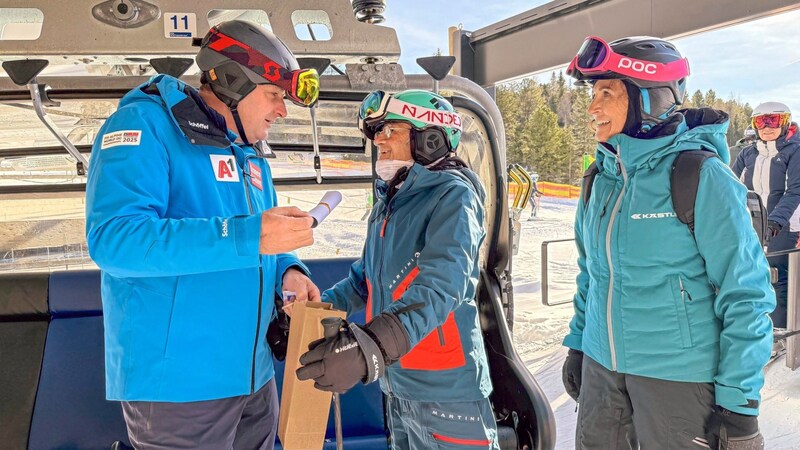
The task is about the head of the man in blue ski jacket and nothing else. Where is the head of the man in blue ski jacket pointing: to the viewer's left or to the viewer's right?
to the viewer's right

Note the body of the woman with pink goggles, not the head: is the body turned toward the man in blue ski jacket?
yes

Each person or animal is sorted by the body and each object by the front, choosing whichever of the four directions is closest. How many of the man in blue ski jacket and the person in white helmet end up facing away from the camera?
0

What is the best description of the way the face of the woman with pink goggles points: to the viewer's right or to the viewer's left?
to the viewer's left

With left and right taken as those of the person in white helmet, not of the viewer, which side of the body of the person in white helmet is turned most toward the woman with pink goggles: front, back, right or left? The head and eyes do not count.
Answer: front

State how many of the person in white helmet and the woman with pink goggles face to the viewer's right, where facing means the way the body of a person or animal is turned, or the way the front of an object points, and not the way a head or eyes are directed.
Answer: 0

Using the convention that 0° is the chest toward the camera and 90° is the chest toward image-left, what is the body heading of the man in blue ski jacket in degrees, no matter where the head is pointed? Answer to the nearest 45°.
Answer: approximately 315°

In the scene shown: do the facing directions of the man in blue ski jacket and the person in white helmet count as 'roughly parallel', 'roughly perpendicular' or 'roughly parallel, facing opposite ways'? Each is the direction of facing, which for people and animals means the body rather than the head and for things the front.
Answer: roughly perpendicular

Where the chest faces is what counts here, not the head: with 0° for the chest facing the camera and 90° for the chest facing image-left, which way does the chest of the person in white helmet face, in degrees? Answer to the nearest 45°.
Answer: approximately 0°

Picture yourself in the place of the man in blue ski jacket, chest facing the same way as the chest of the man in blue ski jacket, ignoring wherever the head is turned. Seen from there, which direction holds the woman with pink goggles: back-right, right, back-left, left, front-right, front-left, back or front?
front-left

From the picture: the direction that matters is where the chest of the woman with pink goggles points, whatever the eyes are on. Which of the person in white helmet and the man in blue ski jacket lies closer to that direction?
the man in blue ski jacket
